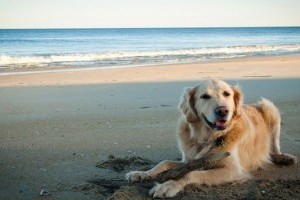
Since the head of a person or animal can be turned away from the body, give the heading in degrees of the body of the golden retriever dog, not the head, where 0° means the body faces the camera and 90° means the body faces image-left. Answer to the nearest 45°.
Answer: approximately 45°
